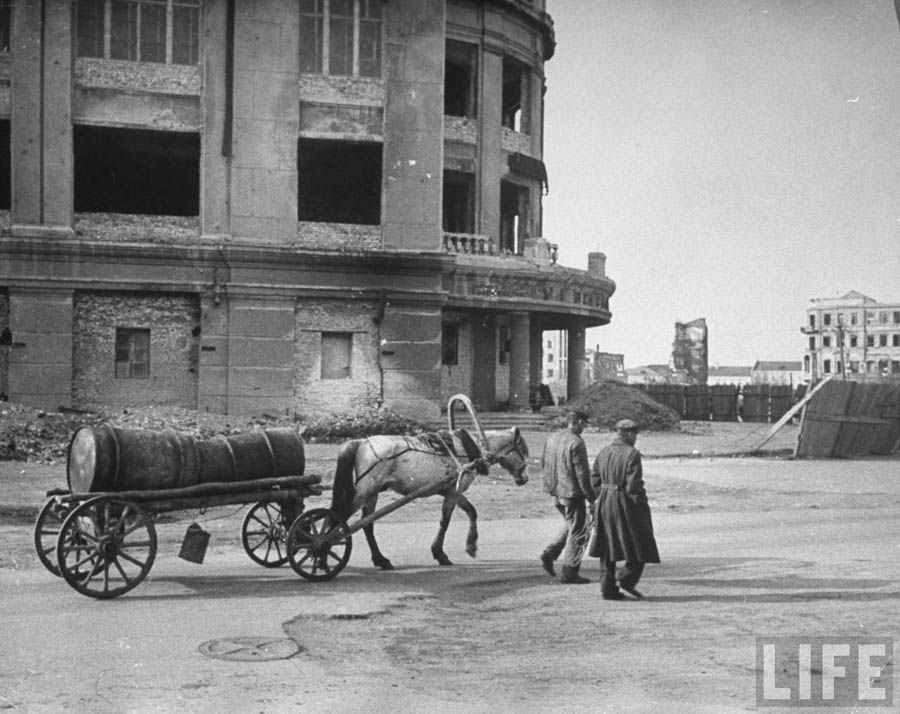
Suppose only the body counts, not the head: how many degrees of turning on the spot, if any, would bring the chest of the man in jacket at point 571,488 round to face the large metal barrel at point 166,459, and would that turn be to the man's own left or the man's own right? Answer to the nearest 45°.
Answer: approximately 135° to the man's own left

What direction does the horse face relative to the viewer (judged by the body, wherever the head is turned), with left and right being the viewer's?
facing to the right of the viewer

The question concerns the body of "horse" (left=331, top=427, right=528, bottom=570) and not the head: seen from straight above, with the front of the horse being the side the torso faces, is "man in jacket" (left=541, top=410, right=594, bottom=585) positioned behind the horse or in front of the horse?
in front

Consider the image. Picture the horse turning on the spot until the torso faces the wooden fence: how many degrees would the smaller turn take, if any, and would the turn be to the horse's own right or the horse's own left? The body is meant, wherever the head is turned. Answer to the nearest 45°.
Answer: approximately 90° to the horse's own left

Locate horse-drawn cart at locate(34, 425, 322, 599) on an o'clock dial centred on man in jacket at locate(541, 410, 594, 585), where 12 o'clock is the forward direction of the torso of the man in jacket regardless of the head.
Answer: The horse-drawn cart is roughly at 7 o'clock from the man in jacket.

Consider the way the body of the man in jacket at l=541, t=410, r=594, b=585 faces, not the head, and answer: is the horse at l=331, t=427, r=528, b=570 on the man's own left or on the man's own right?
on the man's own left

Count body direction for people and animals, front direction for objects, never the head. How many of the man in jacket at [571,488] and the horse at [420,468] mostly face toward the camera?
0

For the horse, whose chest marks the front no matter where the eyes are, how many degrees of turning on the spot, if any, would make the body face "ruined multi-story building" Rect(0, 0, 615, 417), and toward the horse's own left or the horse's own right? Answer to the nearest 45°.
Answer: approximately 90° to the horse's own left

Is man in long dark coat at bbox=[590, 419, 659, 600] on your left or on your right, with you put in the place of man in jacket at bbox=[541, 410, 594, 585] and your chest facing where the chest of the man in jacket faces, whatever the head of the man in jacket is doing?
on your right

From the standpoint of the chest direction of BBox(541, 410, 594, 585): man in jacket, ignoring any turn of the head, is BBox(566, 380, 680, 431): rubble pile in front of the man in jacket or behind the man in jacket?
in front

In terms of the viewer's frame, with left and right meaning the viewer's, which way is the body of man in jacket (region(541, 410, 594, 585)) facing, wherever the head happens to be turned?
facing away from the viewer and to the right of the viewer

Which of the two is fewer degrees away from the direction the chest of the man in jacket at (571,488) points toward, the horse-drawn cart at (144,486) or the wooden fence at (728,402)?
the wooden fence
